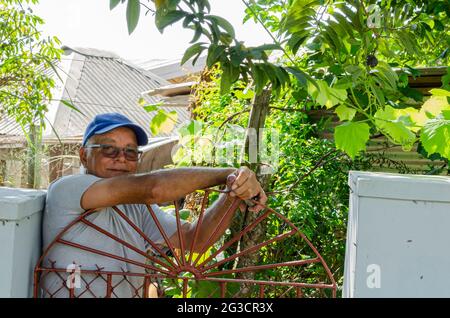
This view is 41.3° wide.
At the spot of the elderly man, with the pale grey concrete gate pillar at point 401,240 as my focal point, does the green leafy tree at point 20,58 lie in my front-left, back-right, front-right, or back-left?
back-left

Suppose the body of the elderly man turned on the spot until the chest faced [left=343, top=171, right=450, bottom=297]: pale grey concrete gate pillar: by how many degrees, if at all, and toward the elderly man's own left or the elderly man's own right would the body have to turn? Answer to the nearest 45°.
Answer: approximately 45° to the elderly man's own left

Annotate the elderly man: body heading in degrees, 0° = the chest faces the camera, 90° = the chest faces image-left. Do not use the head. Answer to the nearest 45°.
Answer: approximately 315°

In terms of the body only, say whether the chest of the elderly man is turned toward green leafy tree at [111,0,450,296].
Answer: no

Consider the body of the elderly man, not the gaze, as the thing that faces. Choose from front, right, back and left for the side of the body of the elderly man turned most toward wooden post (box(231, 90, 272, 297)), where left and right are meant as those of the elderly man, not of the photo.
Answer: left

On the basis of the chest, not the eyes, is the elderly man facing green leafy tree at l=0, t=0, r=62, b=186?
no

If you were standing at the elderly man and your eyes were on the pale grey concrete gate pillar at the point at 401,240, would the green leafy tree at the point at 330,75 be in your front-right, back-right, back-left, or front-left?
front-left

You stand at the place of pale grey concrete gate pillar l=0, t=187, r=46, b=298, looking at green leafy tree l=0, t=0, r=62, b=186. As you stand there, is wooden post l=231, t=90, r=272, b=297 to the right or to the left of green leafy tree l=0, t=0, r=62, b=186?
right
